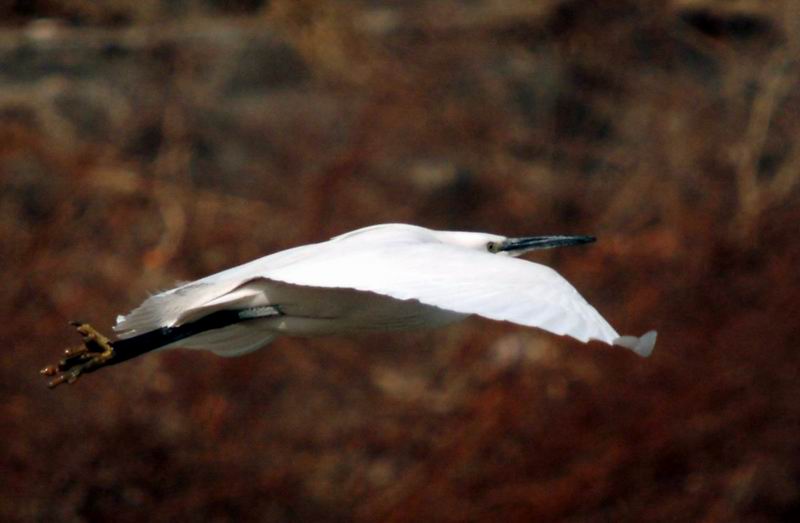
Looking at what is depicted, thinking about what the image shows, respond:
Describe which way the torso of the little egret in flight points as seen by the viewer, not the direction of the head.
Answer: to the viewer's right
